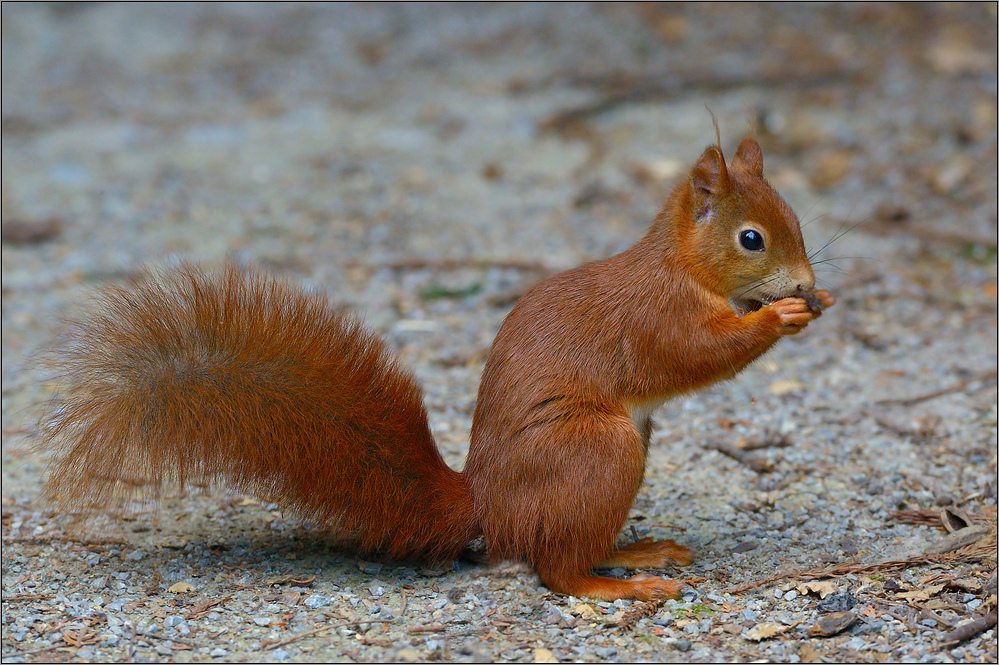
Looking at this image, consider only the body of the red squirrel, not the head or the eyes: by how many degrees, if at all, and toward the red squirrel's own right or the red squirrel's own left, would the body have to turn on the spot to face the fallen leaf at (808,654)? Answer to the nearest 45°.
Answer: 0° — it already faces it

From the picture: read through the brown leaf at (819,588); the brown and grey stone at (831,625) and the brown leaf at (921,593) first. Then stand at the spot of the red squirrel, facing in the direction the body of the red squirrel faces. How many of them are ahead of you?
3

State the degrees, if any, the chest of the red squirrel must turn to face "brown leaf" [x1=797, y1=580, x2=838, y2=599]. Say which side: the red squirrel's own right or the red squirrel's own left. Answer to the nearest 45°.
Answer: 0° — it already faces it

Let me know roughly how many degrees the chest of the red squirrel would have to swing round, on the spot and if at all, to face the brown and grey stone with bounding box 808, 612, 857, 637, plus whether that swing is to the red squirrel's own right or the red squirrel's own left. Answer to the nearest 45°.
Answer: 0° — it already faces it

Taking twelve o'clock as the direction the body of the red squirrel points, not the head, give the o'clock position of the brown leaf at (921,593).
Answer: The brown leaf is roughly at 12 o'clock from the red squirrel.

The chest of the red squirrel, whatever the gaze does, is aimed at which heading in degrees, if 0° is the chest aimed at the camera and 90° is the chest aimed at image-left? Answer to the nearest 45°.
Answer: approximately 270°
